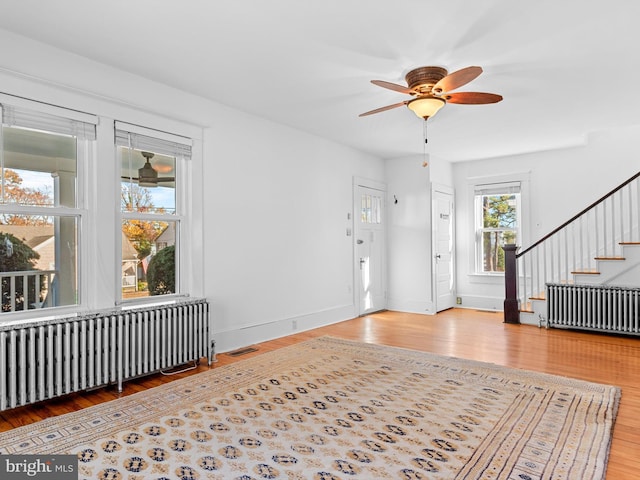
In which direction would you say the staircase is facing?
to the viewer's left

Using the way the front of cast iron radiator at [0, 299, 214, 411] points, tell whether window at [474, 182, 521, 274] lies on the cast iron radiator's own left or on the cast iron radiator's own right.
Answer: on the cast iron radiator's own left

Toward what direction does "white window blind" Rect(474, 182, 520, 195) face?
toward the camera

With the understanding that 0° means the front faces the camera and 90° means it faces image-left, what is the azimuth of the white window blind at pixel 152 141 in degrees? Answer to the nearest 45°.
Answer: approximately 315°

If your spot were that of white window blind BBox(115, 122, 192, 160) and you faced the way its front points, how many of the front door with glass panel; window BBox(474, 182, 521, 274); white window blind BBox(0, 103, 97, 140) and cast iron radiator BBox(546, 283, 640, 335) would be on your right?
1

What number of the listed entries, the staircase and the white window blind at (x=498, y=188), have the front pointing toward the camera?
1

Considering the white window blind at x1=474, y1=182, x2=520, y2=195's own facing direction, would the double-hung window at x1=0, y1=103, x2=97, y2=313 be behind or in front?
in front

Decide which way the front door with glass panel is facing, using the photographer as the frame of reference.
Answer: facing the viewer and to the right of the viewer

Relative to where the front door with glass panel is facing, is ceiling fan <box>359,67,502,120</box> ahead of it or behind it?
ahead

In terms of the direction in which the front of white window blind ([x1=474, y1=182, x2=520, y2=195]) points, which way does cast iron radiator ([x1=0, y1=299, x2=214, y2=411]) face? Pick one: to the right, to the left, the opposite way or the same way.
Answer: to the left

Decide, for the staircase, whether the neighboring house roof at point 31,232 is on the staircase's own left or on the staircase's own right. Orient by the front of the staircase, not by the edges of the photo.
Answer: on the staircase's own right

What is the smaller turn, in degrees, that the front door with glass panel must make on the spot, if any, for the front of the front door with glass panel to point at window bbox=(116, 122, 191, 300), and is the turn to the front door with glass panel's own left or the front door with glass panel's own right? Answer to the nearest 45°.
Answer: approximately 90° to the front door with glass panel's own right

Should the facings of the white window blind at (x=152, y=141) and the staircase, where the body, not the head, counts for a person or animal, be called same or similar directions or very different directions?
very different directions
